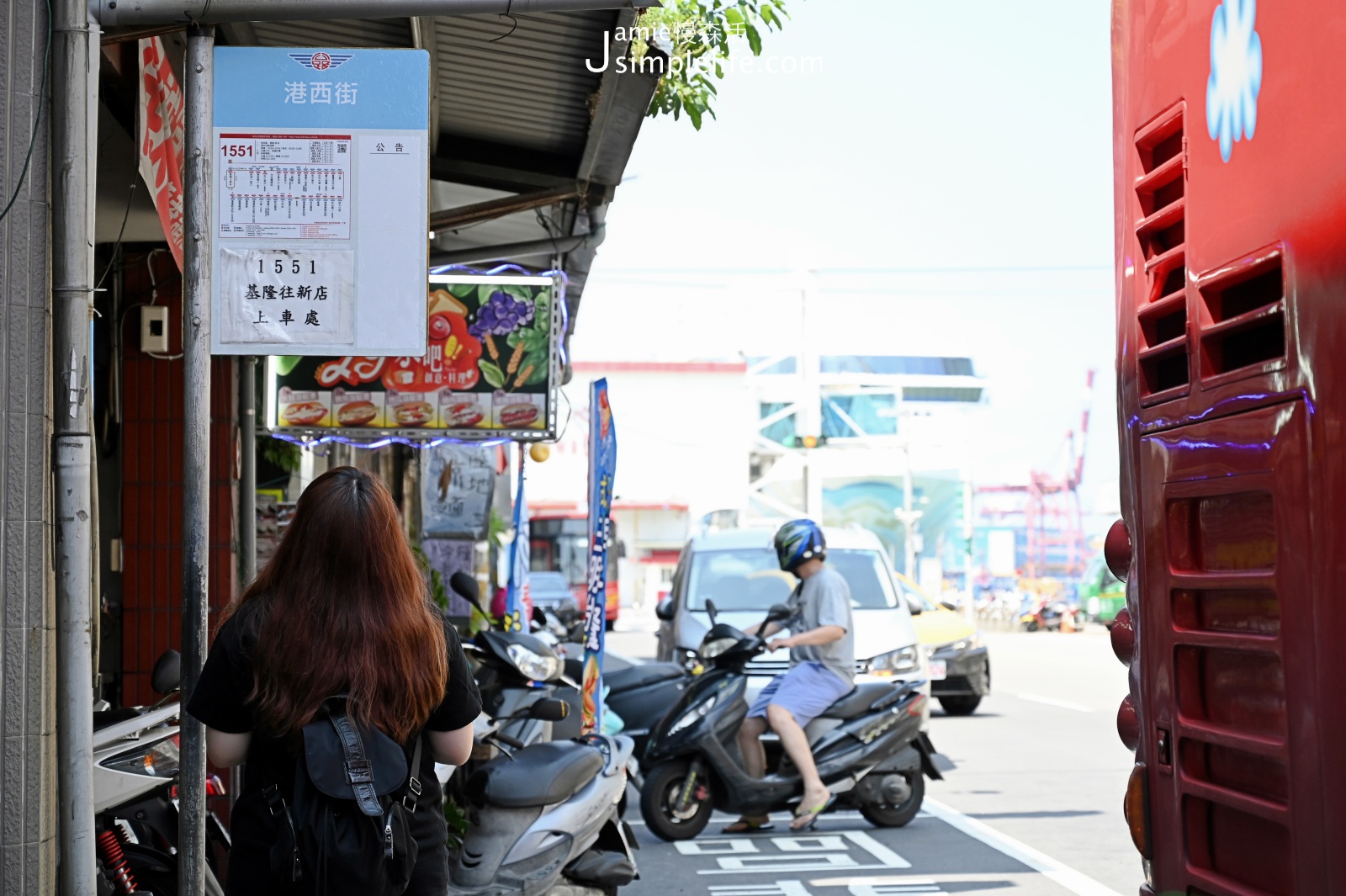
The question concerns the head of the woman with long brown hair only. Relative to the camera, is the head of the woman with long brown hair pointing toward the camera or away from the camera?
away from the camera

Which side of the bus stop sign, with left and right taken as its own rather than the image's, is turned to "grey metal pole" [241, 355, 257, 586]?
back

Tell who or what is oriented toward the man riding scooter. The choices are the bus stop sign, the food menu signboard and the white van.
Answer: the white van

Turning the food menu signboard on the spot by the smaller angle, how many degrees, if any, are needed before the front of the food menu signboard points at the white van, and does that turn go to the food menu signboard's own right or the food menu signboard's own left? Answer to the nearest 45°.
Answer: approximately 135° to the food menu signboard's own left

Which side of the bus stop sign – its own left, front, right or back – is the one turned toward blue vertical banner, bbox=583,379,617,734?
back

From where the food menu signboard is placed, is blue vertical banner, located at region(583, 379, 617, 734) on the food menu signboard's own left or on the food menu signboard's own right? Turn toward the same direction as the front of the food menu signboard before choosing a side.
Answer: on the food menu signboard's own left

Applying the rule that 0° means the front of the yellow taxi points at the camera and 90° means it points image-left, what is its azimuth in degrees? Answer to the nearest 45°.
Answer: approximately 315°

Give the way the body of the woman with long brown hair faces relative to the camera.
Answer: away from the camera

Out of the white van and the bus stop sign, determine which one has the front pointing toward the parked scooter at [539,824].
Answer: the white van

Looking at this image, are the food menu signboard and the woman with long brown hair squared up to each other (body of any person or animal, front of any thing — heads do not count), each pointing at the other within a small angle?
yes

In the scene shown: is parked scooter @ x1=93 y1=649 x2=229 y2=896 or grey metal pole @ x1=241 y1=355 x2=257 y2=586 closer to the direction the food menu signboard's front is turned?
the parked scooter
